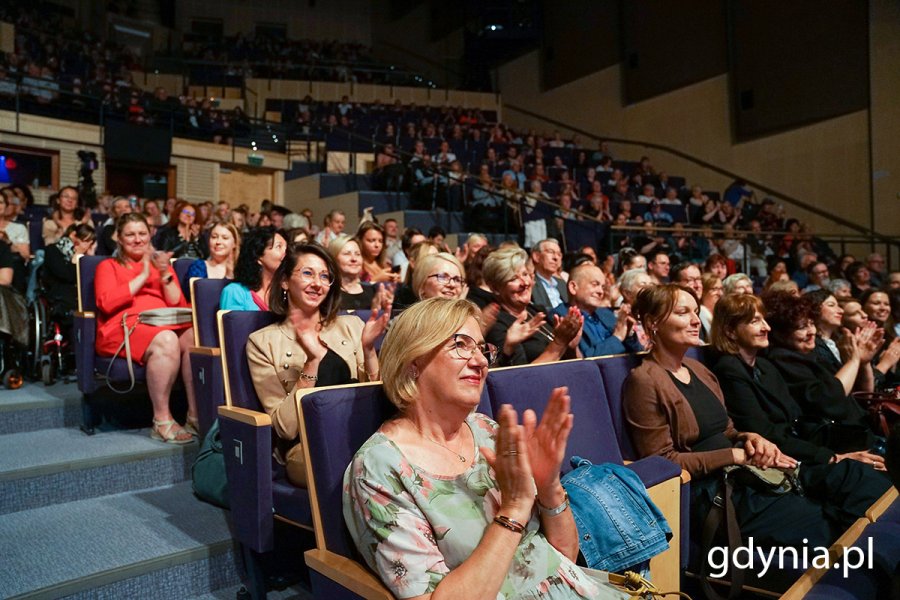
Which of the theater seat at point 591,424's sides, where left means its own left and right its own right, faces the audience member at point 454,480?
right

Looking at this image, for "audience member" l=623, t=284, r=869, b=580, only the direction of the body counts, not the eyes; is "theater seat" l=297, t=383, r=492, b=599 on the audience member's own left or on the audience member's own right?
on the audience member's own right

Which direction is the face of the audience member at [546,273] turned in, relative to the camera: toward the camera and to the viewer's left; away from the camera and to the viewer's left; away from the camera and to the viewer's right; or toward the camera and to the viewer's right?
toward the camera and to the viewer's right

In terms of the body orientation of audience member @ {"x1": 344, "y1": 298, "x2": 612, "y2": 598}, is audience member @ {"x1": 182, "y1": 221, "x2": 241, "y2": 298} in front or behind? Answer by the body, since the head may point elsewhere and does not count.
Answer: behind

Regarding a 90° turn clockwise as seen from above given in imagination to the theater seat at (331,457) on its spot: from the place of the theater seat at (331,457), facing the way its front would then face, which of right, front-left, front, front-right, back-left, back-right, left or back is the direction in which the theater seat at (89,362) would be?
right

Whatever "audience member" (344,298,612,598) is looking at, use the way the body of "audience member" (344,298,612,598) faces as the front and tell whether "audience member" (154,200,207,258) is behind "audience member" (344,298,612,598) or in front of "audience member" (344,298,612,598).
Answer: behind

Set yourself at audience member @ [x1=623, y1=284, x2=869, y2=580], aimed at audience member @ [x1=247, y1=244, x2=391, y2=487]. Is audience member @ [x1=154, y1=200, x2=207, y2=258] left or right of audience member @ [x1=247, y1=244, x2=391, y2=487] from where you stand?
right

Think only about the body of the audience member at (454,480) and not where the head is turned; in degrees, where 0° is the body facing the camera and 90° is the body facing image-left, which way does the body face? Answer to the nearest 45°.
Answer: approximately 315°

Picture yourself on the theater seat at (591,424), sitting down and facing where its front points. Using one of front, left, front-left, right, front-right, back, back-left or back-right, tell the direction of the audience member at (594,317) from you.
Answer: back-left

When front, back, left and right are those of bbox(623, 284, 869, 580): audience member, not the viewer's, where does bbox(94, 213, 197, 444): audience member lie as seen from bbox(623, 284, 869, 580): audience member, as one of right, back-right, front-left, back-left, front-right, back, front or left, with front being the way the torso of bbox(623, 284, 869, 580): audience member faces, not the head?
back-right

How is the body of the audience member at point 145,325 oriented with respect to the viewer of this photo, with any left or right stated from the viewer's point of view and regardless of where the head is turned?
facing the viewer and to the right of the viewer

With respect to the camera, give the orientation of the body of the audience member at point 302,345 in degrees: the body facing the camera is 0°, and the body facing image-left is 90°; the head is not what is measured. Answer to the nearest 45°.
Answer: approximately 315°

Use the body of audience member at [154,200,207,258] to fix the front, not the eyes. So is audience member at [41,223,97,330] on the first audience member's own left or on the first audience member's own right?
on the first audience member's own right

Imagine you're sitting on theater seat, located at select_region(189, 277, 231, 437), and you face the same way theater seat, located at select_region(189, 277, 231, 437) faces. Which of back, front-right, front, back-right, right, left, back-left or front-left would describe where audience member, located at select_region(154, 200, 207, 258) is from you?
back-left
